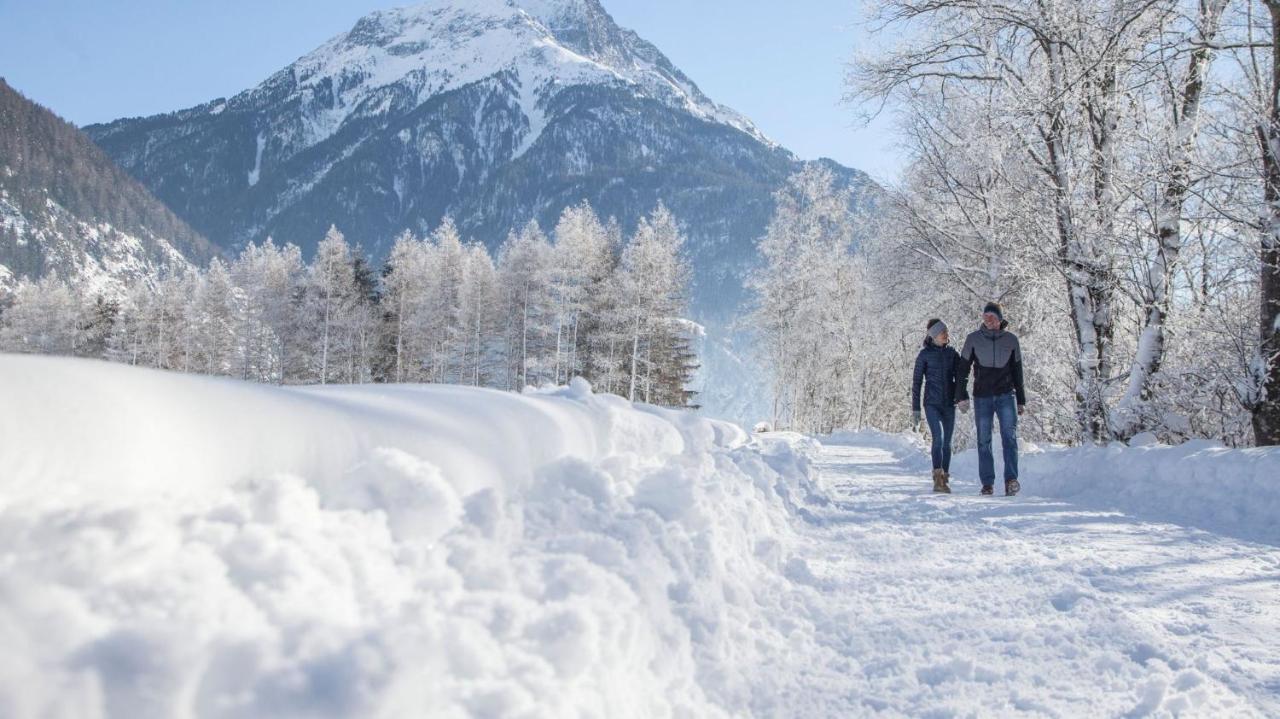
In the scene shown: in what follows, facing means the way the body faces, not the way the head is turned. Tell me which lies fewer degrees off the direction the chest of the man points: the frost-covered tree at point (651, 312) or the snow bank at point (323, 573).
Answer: the snow bank

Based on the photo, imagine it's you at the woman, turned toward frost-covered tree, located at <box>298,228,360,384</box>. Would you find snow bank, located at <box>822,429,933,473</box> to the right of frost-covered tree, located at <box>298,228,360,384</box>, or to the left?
right

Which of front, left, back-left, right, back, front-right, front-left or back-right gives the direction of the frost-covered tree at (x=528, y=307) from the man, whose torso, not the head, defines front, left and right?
back-right

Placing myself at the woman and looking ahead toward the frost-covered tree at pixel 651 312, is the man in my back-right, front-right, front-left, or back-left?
back-right

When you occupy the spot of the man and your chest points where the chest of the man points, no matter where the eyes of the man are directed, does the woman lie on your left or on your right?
on your right

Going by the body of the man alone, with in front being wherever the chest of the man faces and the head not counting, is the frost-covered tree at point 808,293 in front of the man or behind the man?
behind

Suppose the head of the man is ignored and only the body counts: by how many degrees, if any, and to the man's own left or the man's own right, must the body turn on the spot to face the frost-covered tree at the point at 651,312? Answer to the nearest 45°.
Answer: approximately 135° to the man's own right

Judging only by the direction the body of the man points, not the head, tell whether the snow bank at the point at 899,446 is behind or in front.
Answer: behind

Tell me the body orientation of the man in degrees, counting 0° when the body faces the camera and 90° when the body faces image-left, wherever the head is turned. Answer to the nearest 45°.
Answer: approximately 0°

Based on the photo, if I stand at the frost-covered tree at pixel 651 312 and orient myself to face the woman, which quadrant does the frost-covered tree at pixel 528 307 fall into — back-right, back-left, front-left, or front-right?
back-right
